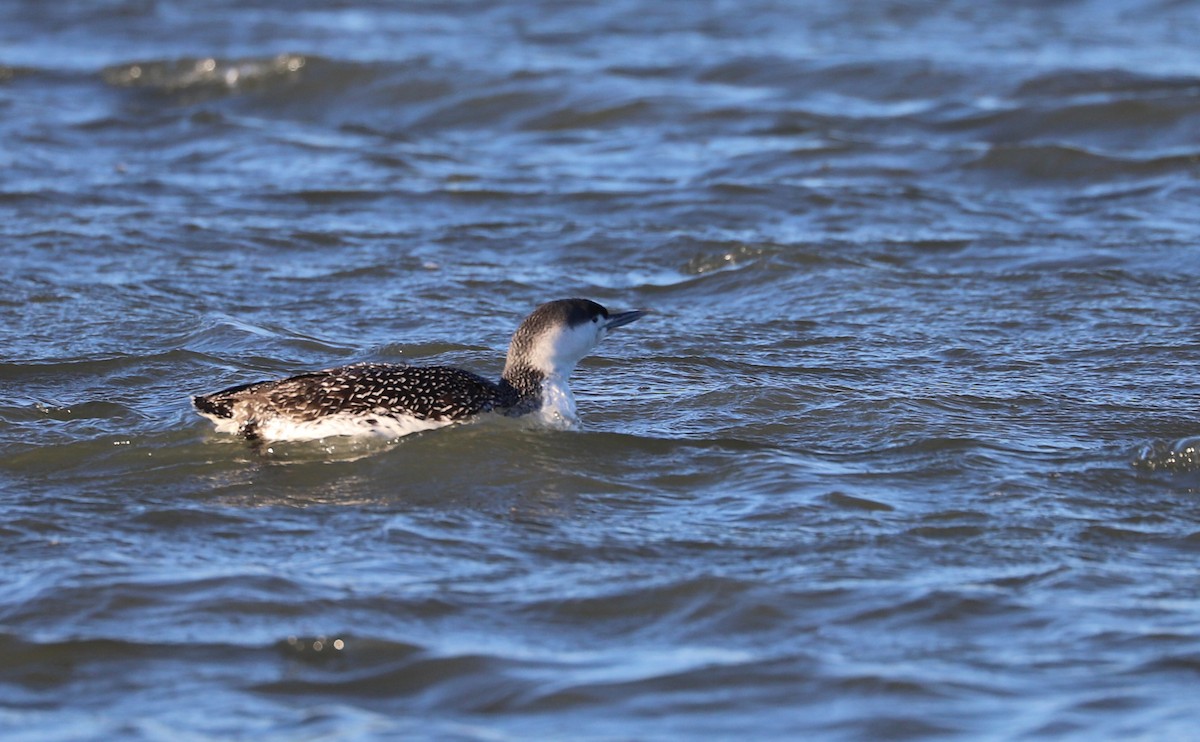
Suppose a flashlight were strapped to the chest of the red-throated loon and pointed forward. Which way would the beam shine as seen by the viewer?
to the viewer's right
